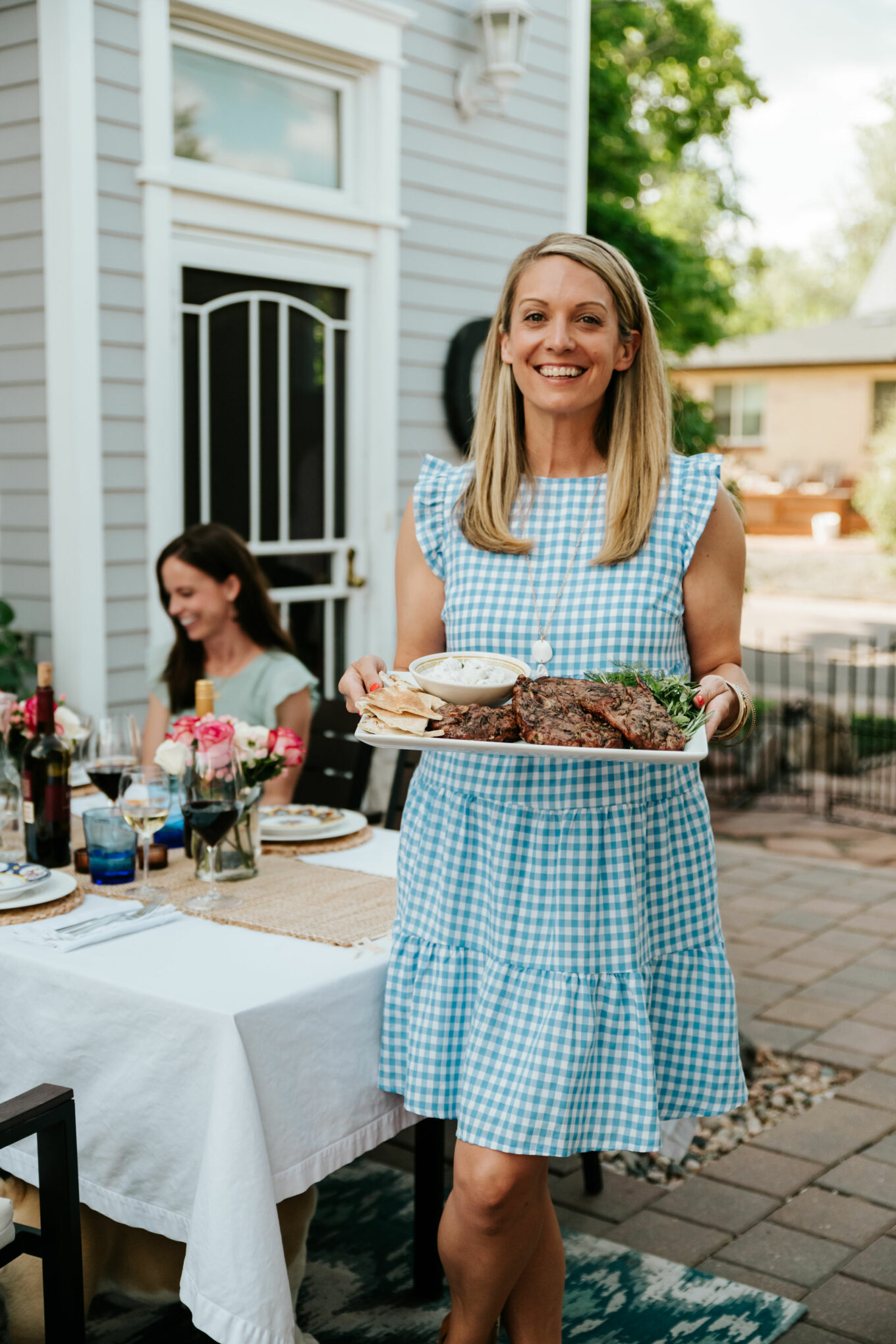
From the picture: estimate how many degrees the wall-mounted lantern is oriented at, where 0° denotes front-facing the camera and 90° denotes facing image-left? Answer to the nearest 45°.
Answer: approximately 315°

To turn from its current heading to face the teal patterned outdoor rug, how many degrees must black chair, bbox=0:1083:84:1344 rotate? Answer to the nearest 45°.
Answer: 0° — it already faces it

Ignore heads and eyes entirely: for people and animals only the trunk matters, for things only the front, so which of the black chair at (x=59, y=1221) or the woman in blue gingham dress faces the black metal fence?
the black chair

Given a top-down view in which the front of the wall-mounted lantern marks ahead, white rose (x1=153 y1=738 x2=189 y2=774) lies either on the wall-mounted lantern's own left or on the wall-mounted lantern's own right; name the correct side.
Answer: on the wall-mounted lantern's own right

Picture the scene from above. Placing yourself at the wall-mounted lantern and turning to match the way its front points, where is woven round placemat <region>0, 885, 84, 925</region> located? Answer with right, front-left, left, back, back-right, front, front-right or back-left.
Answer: front-right

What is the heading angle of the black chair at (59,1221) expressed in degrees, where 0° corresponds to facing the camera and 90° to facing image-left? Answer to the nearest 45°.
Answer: approximately 225°

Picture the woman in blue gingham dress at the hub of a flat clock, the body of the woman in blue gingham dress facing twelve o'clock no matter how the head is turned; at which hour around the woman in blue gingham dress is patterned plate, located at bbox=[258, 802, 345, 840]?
The patterned plate is roughly at 5 o'clock from the woman in blue gingham dress.

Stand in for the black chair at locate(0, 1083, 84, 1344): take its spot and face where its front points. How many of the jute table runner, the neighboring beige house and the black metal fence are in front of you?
3

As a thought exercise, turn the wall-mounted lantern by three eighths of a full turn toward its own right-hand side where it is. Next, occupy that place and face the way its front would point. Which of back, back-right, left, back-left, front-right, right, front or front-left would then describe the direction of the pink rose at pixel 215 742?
left

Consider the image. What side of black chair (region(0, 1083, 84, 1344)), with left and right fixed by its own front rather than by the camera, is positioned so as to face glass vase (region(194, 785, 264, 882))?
front

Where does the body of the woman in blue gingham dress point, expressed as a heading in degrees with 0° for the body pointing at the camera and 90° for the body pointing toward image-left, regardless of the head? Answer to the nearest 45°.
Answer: approximately 0°

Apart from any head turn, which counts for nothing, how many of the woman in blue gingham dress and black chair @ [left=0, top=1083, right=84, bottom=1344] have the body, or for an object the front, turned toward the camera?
1

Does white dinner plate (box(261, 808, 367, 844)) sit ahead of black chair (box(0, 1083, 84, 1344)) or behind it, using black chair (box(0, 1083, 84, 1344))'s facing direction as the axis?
ahead

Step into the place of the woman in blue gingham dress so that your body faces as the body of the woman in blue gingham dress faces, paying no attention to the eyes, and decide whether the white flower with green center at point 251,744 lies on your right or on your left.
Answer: on your right
